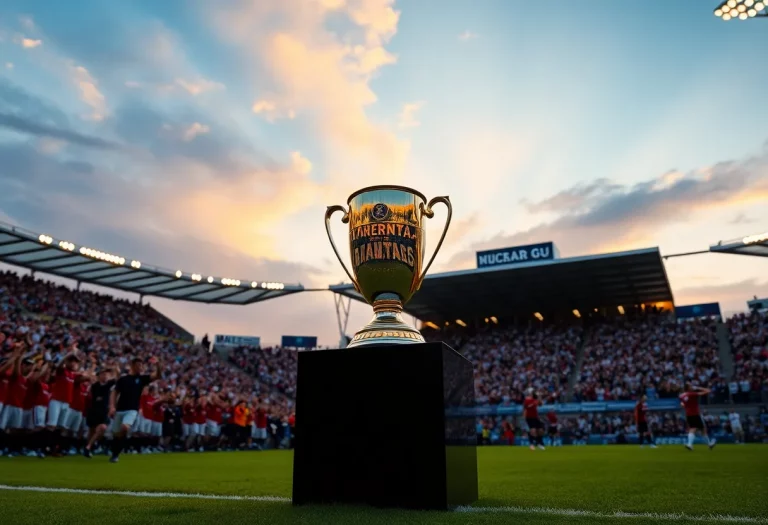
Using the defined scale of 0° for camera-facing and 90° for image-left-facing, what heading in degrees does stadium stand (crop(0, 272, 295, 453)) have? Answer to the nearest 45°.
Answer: approximately 315°

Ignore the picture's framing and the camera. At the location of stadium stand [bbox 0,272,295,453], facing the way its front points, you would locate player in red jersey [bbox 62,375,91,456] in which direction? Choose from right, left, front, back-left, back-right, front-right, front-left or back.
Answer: front-right

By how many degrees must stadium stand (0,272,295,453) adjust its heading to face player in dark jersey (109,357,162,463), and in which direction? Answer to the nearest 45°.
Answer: approximately 45° to its right

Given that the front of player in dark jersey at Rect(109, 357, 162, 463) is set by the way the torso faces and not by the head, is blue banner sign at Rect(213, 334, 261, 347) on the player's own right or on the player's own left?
on the player's own left

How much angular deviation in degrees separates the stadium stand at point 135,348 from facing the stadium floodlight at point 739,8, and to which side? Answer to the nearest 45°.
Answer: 0° — it already faces it

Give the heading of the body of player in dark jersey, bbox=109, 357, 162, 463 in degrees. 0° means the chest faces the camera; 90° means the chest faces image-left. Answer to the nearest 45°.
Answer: approximately 315°

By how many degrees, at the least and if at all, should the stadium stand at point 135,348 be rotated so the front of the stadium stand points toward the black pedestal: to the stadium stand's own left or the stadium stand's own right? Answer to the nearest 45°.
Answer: approximately 45° to the stadium stand's own right
